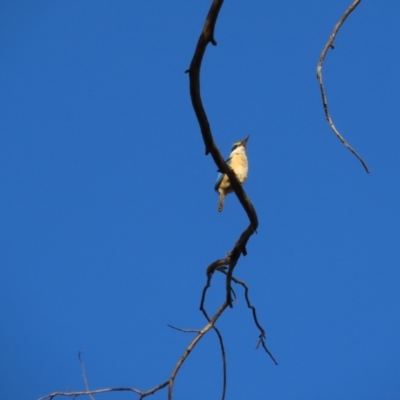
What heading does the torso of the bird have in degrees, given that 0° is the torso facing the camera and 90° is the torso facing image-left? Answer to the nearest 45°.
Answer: approximately 315°
